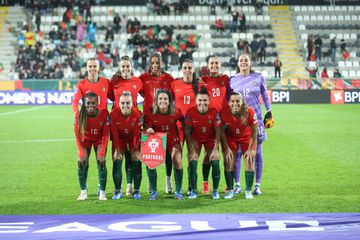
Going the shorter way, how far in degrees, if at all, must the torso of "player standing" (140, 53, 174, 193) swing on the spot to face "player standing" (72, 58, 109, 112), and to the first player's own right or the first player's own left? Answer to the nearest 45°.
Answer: approximately 90° to the first player's own right

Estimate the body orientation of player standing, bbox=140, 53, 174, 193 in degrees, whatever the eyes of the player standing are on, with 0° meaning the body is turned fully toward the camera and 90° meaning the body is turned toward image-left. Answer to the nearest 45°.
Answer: approximately 0°

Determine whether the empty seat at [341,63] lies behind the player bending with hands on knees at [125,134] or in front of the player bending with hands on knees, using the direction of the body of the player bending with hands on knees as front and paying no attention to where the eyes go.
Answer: behind

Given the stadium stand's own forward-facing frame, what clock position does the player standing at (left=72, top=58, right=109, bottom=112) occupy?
The player standing is roughly at 12 o'clock from the stadium stand.

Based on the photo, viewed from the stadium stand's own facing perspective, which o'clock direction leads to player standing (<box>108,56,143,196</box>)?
The player standing is roughly at 12 o'clock from the stadium stand.

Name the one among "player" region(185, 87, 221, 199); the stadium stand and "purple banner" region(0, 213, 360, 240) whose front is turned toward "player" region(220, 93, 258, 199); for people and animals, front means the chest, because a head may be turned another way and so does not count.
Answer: the stadium stand

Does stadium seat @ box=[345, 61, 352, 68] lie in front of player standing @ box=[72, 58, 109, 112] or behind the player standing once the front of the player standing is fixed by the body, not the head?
behind

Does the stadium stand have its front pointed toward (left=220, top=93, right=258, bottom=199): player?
yes

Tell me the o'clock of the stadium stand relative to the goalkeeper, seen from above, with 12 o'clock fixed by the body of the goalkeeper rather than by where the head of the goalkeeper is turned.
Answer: The stadium stand is roughly at 6 o'clock from the goalkeeper.

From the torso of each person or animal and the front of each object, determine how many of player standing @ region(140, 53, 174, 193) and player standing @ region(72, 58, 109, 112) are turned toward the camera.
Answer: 2

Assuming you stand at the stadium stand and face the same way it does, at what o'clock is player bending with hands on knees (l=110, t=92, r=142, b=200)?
The player bending with hands on knees is roughly at 12 o'clock from the stadium stand.
